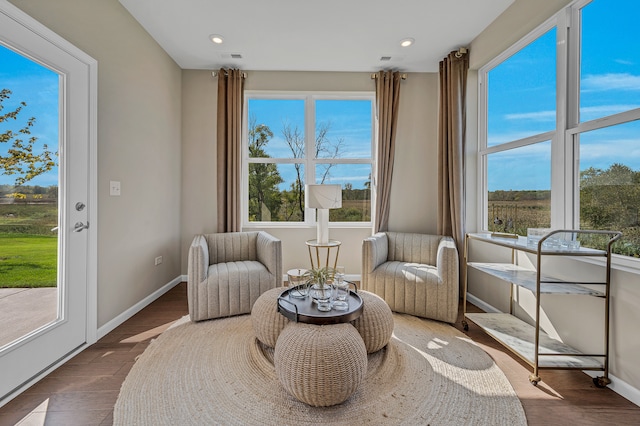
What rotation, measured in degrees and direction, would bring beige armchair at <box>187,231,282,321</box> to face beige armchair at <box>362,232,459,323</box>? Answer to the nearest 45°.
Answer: approximately 45° to its left

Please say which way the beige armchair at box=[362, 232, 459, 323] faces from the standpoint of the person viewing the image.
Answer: facing the viewer and to the left of the viewer

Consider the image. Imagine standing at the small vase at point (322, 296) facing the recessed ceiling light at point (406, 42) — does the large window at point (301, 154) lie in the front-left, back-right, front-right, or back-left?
front-left

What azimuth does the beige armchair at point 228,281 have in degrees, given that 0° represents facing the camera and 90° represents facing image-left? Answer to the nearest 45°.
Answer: approximately 315°

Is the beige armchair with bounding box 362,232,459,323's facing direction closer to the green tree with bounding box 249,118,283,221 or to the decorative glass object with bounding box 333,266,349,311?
the decorative glass object

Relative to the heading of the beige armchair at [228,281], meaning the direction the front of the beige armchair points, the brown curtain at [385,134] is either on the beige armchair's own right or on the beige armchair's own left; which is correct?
on the beige armchair's own left

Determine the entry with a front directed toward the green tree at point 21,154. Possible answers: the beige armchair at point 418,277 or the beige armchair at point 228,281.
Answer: the beige armchair at point 418,277

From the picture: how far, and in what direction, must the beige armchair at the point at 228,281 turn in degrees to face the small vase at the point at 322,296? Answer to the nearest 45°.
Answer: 0° — it already faces it

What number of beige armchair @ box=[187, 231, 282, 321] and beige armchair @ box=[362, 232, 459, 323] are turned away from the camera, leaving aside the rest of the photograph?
0

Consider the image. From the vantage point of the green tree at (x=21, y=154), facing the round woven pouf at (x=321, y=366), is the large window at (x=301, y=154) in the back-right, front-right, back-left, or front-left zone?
front-left

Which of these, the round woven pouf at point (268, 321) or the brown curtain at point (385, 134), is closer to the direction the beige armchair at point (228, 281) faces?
the round woven pouf
